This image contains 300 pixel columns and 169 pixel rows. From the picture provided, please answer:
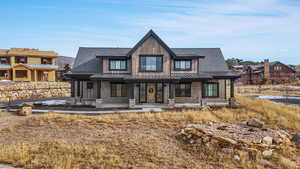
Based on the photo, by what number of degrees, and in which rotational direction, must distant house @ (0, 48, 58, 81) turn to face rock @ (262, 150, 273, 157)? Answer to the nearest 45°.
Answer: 0° — it already faces it

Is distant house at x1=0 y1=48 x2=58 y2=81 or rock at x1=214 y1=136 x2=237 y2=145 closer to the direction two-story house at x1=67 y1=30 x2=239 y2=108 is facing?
the rock

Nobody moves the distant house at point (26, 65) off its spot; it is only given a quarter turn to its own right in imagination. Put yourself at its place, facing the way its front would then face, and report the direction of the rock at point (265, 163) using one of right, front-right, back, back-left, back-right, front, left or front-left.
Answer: left

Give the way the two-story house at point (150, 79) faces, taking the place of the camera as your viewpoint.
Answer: facing the viewer

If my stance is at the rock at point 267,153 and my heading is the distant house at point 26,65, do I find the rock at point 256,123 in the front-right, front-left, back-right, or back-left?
front-right

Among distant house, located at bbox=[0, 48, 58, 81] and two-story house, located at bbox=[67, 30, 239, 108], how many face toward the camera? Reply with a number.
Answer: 2

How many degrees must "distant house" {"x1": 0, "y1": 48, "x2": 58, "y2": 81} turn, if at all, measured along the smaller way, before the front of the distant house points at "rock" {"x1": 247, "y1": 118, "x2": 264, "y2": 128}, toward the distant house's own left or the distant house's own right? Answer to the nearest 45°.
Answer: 0° — it already faces it

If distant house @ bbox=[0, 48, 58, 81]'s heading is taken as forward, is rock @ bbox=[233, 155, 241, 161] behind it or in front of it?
in front

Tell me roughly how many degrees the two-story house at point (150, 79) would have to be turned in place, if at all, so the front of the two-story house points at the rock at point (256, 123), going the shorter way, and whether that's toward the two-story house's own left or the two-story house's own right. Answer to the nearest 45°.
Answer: approximately 45° to the two-story house's own left

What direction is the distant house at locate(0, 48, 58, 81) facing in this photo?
toward the camera

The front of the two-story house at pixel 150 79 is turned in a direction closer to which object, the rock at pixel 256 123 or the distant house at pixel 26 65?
the rock

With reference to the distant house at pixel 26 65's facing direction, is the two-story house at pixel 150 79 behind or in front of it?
in front

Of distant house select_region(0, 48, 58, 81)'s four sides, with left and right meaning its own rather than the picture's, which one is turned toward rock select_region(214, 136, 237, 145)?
front
